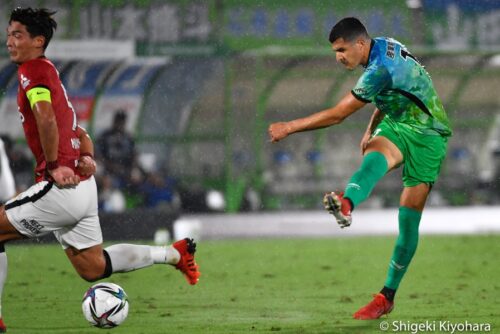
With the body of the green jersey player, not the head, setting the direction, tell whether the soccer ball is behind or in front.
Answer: in front

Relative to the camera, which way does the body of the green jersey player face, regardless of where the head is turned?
to the viewer's left
